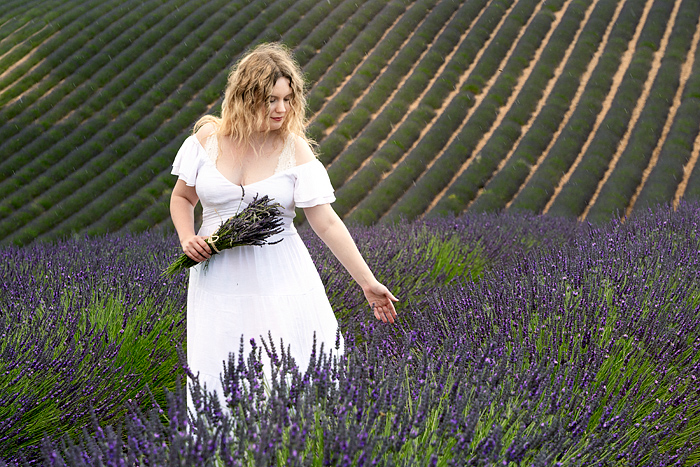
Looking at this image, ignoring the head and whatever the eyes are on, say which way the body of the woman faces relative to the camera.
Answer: toward the camera

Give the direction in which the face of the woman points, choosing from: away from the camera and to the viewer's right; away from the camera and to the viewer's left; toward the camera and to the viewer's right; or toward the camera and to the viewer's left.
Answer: toward the camera and to the viewer's right
